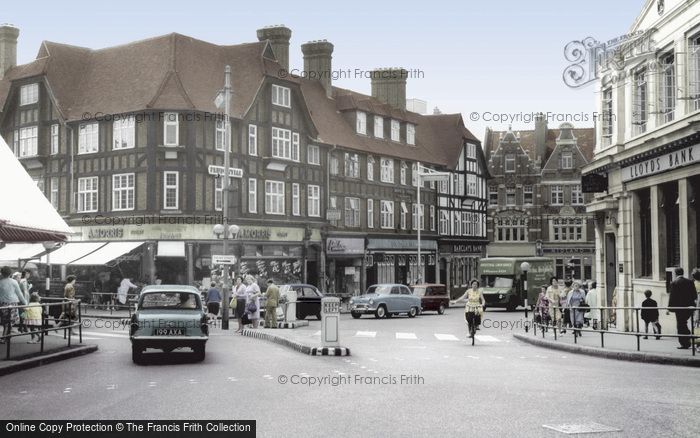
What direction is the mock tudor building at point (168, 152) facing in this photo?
toward the camera

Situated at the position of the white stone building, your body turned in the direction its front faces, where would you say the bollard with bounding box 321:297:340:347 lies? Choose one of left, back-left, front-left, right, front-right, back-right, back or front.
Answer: front

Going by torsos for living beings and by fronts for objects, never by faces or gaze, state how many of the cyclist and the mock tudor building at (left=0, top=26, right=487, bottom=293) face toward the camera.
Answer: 2

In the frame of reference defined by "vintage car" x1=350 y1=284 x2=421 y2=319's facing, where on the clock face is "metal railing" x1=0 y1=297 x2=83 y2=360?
The metal railing is roughly at 11 o'clock from the vintage car.

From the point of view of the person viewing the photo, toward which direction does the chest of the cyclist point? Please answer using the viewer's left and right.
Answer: facing the viewer

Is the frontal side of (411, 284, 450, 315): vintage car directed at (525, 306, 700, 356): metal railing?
no

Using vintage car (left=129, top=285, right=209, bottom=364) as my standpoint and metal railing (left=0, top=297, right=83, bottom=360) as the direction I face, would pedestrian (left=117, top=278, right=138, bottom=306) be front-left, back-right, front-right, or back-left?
front-right
